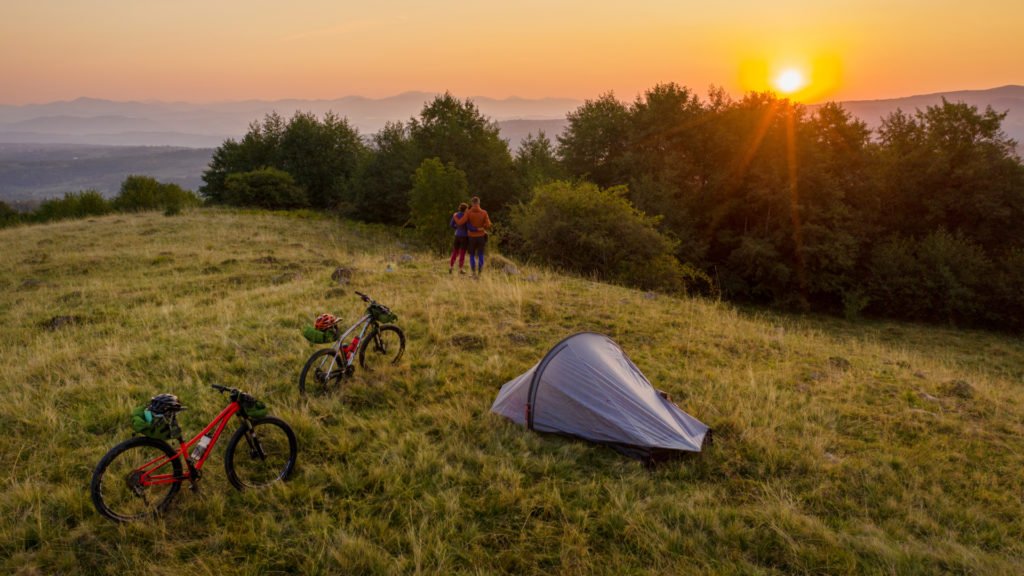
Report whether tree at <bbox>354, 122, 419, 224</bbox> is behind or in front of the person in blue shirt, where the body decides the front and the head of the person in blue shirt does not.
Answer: in front

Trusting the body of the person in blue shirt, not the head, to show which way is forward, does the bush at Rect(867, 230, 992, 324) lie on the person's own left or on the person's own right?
on the person's own right

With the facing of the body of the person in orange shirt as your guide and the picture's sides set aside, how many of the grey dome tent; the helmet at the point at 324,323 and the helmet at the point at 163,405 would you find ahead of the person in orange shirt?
0

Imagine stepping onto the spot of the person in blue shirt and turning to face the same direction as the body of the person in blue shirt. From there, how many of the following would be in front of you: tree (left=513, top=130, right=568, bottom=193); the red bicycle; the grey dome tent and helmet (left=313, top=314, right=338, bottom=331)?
1

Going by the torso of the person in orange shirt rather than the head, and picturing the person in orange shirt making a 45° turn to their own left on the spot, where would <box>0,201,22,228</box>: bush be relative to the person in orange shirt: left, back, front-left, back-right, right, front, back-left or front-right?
front

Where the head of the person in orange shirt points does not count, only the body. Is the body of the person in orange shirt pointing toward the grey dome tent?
no

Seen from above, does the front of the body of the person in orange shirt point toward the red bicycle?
no

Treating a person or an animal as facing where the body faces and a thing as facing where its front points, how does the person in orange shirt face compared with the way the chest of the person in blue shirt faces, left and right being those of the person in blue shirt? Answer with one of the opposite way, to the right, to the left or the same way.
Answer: the same way

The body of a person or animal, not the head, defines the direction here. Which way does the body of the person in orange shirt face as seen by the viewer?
away from the camera

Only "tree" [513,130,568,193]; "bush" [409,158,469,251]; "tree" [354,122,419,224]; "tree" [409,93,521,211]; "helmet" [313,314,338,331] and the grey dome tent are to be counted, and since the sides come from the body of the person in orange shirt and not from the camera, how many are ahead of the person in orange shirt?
4

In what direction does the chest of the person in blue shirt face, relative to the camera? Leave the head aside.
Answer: away from the camera

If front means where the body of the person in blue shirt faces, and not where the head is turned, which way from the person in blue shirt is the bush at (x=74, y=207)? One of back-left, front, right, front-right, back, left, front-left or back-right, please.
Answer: front-left

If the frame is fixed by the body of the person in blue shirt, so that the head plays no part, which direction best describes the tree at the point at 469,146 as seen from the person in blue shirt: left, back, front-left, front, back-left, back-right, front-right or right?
front

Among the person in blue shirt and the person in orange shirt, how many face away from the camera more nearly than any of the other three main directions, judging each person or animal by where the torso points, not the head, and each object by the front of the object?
2
